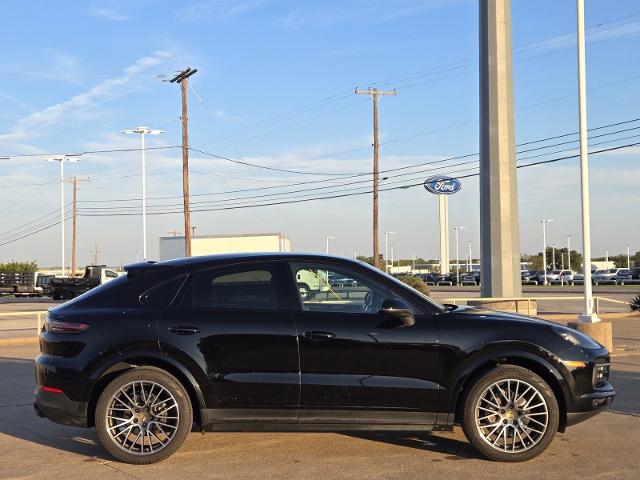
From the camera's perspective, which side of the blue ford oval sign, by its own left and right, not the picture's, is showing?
front

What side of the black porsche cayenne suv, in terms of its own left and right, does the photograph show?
right

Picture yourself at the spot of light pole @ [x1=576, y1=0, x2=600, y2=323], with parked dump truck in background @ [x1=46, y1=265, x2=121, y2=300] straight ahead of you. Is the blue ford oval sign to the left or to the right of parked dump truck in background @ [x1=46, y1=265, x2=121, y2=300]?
right

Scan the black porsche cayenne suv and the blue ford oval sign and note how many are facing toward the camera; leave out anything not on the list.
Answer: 1

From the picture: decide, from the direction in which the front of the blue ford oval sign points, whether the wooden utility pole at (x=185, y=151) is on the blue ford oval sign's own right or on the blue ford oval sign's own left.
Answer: on the blue ford oval sign's own right

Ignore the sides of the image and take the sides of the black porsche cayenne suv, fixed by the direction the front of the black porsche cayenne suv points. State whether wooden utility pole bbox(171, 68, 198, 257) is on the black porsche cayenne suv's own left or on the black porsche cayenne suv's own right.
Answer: on the black porsche cayenne suv's own left

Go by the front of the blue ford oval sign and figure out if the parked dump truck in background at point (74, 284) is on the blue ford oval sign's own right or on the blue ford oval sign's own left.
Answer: on the blue ford oval sign's own right

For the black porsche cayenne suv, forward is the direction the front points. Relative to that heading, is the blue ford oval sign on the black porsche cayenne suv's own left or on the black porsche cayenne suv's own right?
on the black porsche cayenne suv's own left

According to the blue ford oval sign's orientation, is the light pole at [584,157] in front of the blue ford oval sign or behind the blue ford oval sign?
in front

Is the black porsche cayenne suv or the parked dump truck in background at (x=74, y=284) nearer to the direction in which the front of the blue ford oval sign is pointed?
the black porsche cayenne suv

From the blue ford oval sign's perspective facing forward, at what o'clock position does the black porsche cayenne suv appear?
The black porsche cayenne suv is roughly at 12 o'clock from the blue ford oval sign.

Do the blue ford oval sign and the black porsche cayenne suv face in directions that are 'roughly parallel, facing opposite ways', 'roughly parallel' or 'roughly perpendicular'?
roughly perpendicular
